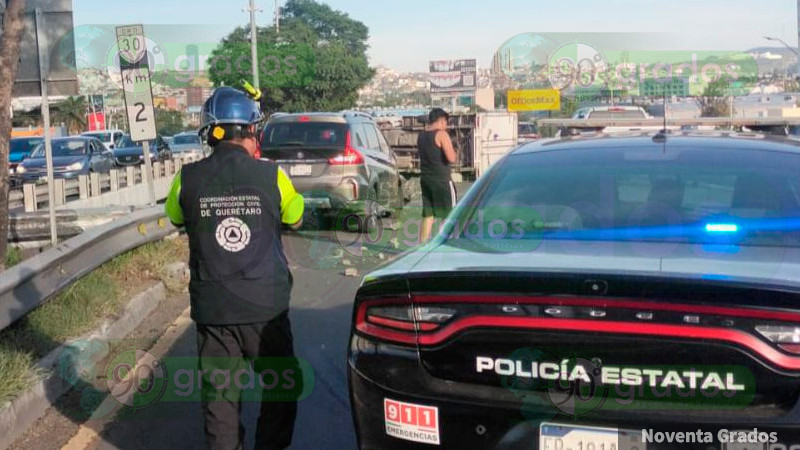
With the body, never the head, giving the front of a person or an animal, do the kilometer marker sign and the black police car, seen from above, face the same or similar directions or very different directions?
very different directions

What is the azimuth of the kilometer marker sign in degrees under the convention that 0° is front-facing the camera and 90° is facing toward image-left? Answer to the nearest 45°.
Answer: approximately 0°

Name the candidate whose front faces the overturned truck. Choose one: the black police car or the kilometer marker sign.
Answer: the black police car

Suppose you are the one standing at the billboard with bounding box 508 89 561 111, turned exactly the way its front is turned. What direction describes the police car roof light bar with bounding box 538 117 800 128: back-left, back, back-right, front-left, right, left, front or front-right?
front

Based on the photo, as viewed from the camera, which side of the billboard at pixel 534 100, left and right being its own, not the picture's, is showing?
front

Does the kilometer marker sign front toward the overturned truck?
no

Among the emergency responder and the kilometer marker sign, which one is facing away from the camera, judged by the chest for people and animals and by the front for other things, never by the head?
the emergency responder

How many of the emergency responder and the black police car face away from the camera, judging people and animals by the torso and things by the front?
2

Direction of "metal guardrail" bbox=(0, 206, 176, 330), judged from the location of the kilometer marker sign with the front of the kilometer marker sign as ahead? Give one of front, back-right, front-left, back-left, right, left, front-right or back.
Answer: front

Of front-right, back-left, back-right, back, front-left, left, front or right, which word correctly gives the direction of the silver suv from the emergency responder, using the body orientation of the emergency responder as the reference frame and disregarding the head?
front

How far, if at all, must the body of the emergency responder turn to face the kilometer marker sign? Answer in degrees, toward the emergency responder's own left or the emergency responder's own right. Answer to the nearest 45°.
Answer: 0° — they already face it

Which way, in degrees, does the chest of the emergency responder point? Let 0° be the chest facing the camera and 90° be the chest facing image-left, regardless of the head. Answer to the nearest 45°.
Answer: approximately 180°

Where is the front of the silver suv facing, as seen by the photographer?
facing away from the viewer and to the right of the viewer

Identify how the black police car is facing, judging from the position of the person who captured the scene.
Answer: facing away from the viewer

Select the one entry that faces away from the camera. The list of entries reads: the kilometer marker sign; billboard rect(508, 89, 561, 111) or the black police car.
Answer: the black police car

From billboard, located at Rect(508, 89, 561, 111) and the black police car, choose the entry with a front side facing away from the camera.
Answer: the black police car

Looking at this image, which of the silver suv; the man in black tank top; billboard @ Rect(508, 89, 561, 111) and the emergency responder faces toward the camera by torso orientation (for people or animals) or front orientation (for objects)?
the billboard

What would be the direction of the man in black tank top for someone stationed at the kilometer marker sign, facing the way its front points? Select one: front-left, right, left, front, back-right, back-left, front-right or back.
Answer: front-left

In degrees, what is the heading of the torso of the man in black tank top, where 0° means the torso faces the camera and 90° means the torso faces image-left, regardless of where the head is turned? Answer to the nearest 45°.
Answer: approximately 225°

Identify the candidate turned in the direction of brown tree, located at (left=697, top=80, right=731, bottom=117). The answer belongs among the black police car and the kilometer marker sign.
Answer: the black police car
